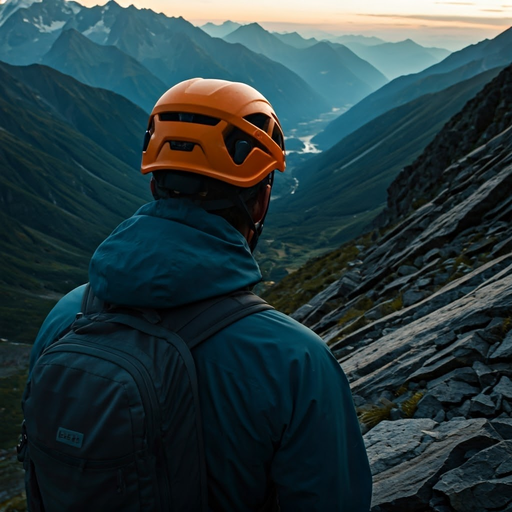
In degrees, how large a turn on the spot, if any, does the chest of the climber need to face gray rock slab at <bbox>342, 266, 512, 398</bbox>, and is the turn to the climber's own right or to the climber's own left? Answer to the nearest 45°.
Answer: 0° — they already face it

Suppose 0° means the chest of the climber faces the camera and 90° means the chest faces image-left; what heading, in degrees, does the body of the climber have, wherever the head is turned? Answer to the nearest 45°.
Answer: approximately 225°
